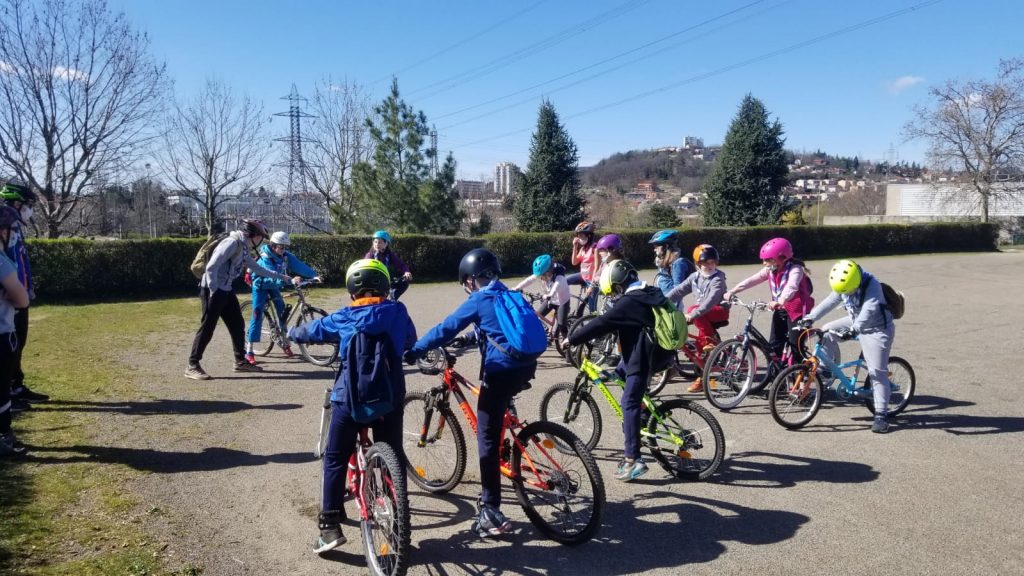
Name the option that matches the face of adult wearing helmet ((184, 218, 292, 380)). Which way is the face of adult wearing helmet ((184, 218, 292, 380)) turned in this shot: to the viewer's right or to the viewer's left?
to the viewer's right

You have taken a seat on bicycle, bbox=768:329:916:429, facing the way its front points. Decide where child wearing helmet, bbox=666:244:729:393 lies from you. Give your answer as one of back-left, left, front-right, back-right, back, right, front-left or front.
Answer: right

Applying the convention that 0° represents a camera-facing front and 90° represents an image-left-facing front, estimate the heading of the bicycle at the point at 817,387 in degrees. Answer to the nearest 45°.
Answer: approximately 45°

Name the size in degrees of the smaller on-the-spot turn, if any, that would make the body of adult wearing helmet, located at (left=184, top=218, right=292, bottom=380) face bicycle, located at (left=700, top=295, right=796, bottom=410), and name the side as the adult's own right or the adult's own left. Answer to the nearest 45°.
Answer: approximately 45° to the adult's own right

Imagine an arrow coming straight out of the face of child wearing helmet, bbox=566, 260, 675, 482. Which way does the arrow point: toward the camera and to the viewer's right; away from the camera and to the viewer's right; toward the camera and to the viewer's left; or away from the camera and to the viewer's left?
away from the camera and to the viewer's left

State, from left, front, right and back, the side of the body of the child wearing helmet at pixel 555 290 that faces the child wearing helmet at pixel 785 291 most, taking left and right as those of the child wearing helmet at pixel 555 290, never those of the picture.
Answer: left

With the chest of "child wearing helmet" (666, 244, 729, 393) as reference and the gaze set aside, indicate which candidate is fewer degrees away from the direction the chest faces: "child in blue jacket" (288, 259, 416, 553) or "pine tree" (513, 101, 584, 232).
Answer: the child in blue jacket

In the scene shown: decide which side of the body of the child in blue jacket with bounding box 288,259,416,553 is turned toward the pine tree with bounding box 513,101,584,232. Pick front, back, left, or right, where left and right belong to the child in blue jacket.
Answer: front

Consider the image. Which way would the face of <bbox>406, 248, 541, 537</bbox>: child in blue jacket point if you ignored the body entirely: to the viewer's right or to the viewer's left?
to the viewer's left

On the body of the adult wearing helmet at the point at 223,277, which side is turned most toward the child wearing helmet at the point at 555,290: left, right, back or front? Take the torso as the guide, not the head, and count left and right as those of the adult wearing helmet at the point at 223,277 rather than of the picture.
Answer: front

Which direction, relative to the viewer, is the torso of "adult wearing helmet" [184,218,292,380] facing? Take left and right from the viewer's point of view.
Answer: facing to the right of the viewer

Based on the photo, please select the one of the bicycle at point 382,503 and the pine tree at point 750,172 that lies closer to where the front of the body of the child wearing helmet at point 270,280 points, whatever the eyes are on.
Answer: the bicycle

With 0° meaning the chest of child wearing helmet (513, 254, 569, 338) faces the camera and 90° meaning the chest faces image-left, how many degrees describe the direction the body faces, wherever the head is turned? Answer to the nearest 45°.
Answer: approximately 45°
